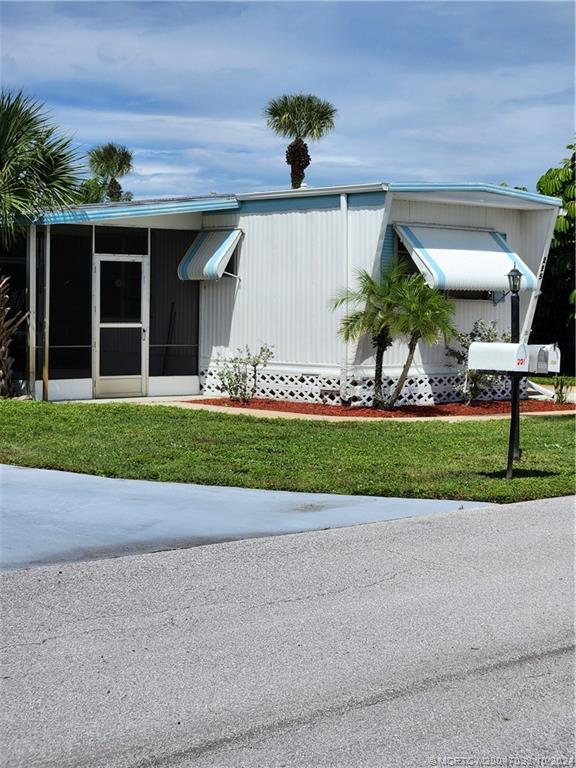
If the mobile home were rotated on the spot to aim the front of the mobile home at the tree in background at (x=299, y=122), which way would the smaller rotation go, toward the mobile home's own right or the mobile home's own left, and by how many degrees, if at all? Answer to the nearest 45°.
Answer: approximately 135° to the mobile home's own left

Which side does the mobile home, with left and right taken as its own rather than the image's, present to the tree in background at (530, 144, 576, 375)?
left

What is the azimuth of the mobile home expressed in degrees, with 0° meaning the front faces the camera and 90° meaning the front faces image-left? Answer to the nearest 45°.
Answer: approximately 315°

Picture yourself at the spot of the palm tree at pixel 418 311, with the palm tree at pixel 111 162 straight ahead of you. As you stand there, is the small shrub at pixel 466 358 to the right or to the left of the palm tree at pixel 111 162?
right

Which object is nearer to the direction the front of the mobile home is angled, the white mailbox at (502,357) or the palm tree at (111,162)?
the white mailbox

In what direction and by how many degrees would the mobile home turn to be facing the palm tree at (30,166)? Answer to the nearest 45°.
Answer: approximately 135° to its right

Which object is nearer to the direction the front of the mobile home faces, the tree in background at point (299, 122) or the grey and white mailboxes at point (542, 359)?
the grey and white mailboxes

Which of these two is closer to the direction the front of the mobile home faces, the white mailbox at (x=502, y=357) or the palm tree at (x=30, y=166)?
the white mailbox
